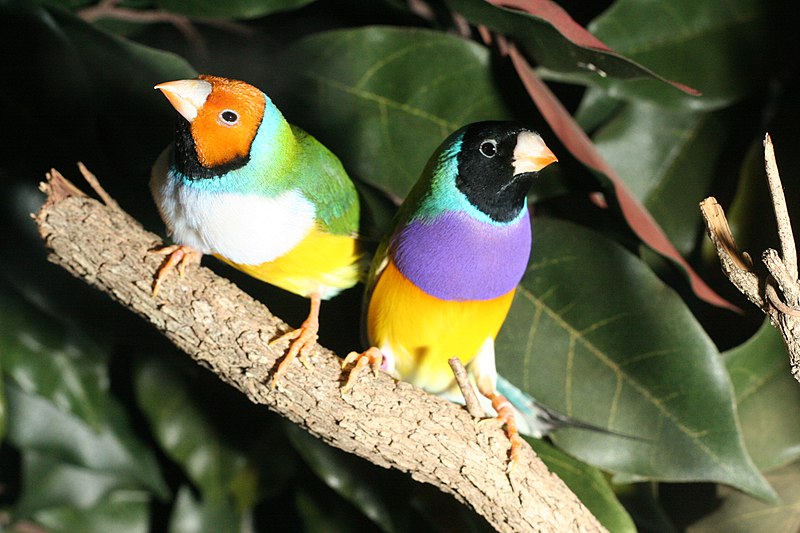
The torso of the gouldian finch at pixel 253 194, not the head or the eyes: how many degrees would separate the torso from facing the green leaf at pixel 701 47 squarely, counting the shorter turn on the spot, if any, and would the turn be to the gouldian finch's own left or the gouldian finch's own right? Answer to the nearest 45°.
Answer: approximately 180°

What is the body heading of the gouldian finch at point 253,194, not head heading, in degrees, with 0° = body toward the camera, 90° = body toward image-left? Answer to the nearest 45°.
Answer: approximately 45°

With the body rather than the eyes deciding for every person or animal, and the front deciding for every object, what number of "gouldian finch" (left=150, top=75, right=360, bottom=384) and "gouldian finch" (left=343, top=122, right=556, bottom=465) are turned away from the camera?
0

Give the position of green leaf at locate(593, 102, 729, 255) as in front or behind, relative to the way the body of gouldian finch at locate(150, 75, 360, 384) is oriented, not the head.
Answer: behind
